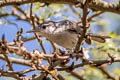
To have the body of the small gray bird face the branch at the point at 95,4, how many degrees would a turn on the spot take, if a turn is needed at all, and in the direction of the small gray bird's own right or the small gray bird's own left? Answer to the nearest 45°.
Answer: approximately 180°

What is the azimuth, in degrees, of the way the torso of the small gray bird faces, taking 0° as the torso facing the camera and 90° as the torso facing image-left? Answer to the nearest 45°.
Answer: approximately 90°
